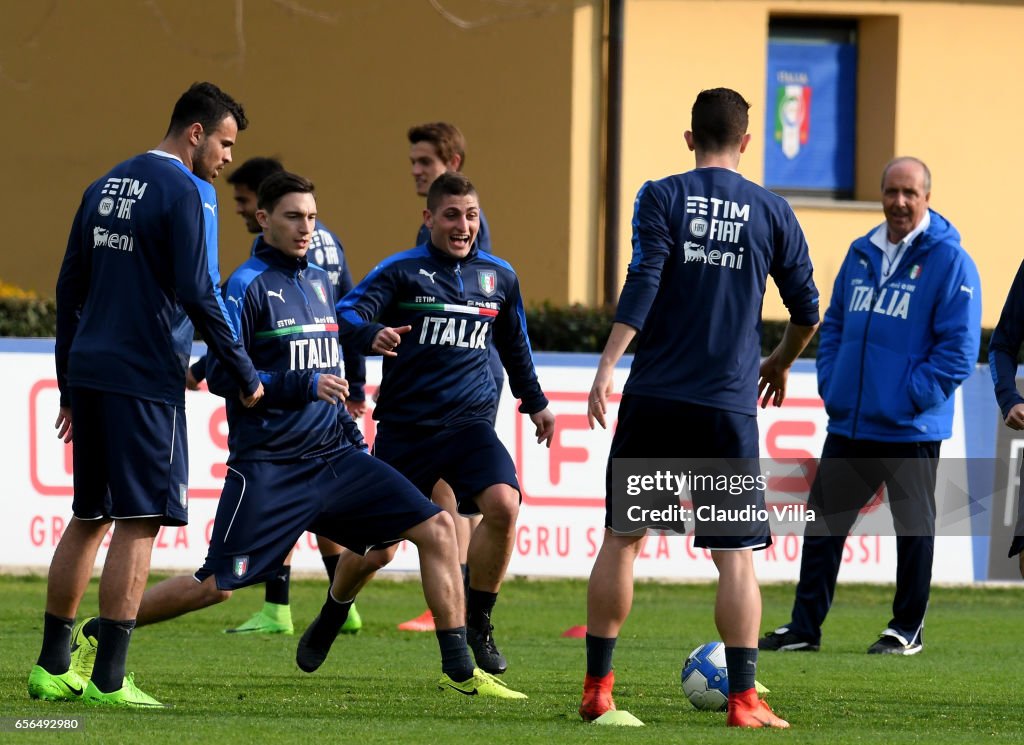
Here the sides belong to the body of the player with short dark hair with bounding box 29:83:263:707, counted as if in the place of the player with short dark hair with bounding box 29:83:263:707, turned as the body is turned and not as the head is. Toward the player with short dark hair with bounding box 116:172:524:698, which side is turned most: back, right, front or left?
front

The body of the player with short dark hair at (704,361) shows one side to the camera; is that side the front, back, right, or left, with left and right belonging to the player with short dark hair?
back

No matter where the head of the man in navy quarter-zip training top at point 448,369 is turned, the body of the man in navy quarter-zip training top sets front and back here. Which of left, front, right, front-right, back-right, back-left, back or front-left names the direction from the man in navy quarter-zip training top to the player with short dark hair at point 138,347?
front-right

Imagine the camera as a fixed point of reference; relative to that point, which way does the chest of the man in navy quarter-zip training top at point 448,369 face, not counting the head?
toward the camera

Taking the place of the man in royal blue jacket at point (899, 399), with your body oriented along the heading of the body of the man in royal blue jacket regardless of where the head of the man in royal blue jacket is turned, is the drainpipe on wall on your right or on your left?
on your right

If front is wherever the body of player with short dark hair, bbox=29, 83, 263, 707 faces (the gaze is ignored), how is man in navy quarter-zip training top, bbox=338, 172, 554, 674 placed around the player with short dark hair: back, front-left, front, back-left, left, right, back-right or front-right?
front

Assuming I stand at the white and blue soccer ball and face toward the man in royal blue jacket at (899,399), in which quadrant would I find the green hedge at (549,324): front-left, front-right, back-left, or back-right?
front-left

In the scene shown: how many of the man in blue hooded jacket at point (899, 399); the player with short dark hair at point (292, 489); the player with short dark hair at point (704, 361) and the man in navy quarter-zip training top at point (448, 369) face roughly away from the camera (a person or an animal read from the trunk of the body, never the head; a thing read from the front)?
1

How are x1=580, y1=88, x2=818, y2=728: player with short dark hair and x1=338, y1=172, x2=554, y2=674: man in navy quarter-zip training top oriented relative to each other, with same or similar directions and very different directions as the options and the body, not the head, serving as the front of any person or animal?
very different directions

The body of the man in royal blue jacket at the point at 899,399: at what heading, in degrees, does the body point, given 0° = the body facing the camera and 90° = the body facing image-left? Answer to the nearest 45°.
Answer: approximately 45°

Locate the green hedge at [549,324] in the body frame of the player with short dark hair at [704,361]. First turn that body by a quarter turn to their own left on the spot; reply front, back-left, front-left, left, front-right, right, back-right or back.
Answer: right

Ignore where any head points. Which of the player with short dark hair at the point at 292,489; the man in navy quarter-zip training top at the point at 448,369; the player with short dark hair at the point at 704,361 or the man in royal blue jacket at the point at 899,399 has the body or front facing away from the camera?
the player with short dark hair at the point at 704,361

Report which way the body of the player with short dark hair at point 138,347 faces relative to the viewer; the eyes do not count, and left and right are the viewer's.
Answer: facing away from the viewer and to the right of the viewer

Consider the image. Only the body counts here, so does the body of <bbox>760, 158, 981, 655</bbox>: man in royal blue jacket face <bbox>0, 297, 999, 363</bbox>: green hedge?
no

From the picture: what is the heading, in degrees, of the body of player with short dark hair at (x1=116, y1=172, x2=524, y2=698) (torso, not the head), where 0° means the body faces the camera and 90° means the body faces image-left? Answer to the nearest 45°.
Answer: approximately 315°

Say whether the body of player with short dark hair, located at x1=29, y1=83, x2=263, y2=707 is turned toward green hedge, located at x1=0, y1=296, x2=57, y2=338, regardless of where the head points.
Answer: no

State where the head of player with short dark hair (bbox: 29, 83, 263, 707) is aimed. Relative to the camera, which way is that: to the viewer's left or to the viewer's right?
to the viewer's right
